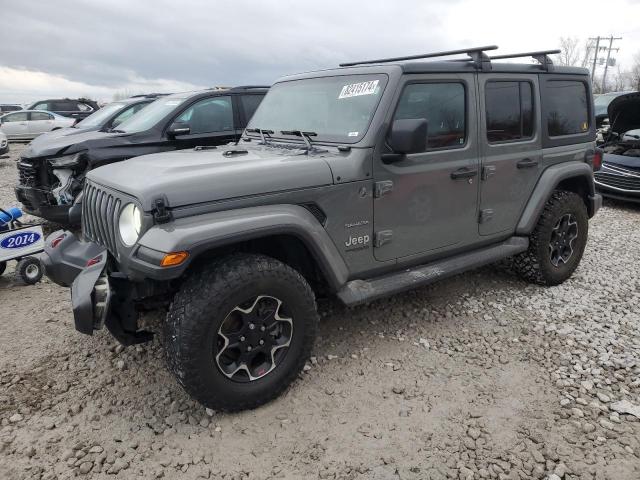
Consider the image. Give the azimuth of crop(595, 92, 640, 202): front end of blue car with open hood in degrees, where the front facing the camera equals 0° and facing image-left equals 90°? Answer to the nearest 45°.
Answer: approximately 45°

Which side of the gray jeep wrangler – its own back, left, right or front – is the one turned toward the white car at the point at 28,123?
right

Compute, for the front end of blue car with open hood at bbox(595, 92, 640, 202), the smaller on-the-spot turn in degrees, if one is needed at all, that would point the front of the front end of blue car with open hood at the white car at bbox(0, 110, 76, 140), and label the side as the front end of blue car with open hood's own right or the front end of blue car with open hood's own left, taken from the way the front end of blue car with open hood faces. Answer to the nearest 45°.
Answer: approximately 45° to the front end of blue car with open hood's own right

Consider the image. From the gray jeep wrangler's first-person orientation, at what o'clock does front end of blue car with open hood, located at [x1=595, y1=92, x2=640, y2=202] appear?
The front end of blue car with open hood is roughly at 6 o'clock from the gray jeep wrangler.
